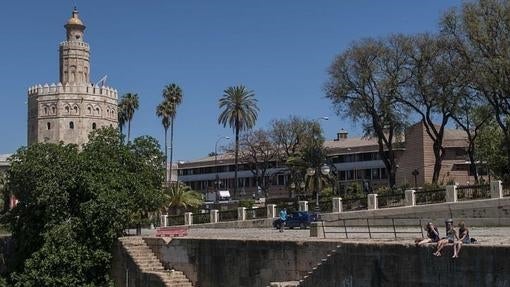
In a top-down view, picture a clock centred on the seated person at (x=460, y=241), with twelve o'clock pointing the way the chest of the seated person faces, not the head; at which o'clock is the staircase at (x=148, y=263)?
The staircase is roughly at 3 o'clock from the seated person.

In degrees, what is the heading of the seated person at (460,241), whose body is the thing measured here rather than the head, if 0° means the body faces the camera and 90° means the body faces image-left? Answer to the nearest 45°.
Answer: approximately 45°

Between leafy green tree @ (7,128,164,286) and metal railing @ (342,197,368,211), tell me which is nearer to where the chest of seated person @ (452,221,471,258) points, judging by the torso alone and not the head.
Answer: the leafy green tree

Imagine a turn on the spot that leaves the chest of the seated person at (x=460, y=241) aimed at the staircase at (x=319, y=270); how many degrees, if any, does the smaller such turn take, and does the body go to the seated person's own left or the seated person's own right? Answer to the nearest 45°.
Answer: approximately 90° to the seated person's own right

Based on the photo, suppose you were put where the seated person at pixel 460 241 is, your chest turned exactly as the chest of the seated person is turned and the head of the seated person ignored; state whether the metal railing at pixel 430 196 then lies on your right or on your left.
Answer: on your right

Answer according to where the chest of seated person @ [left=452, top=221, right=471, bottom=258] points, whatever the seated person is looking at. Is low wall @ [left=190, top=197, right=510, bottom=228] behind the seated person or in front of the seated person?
behind

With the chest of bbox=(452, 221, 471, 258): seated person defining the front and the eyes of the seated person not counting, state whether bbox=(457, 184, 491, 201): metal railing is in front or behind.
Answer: behind

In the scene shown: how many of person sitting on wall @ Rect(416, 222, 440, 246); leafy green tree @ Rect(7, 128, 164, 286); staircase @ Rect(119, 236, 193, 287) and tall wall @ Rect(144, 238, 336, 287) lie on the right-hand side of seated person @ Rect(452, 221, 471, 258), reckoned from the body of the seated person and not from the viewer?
4

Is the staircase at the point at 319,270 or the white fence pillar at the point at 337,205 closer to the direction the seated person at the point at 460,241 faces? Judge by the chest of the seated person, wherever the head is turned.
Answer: the staircase

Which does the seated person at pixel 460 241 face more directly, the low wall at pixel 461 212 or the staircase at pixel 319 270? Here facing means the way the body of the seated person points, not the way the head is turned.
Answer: the staircase

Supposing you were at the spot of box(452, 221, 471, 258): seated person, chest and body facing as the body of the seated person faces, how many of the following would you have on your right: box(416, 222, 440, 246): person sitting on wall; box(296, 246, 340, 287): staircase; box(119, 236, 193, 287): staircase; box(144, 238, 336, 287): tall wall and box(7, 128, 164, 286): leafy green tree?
5

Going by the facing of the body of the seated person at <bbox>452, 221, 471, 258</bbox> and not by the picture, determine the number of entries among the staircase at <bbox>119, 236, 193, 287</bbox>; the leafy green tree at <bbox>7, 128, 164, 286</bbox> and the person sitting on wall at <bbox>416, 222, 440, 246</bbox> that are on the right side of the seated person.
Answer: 3

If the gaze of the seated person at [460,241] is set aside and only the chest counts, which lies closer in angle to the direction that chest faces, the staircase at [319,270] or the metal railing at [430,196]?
the staircase

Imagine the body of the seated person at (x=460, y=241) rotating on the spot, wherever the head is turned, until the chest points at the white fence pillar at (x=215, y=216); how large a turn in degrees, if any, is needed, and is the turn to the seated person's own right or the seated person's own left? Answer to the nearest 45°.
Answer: approximately 90° to the seated person's own right

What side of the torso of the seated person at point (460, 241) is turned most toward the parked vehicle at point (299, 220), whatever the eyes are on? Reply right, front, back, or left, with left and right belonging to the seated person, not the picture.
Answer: right
